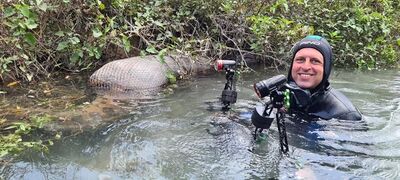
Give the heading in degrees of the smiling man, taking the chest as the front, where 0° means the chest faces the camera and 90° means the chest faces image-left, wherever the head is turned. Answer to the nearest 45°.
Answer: approximately 45°
